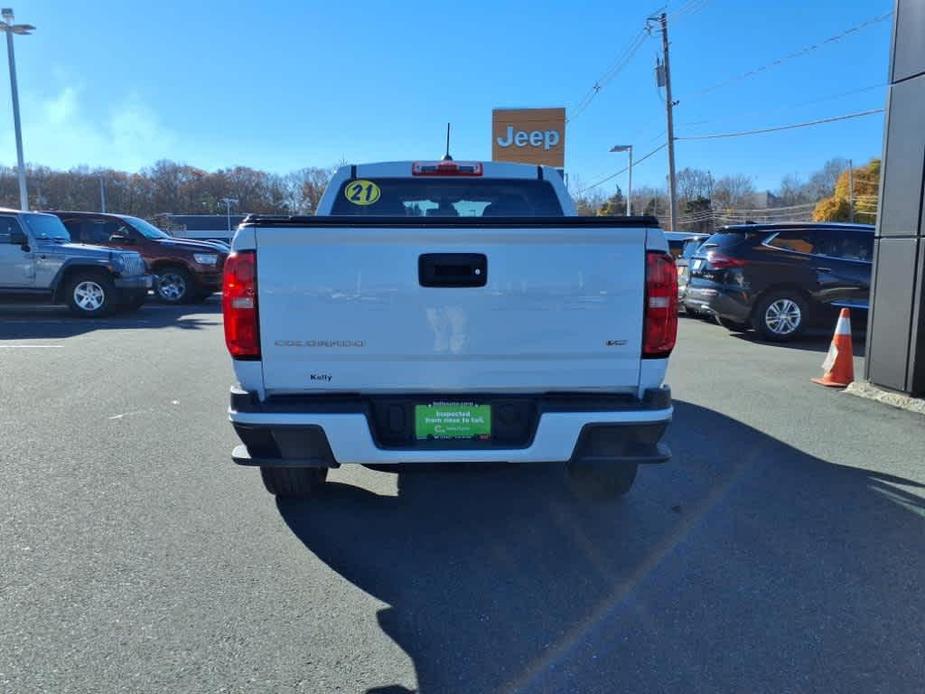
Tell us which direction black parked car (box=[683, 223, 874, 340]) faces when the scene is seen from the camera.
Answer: facing away from the viewer and to the right of the viewer

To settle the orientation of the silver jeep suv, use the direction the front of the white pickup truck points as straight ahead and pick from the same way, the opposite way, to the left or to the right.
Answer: to the right

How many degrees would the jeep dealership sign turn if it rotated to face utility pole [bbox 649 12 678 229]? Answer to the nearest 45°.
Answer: approximately 90° to its left

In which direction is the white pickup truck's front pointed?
away from the camera

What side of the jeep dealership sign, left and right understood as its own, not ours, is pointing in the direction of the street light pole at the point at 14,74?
right

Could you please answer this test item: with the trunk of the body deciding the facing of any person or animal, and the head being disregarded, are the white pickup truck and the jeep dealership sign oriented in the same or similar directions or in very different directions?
very different directions

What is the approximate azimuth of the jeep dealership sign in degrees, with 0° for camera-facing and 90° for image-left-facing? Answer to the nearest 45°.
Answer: approximately 0°
